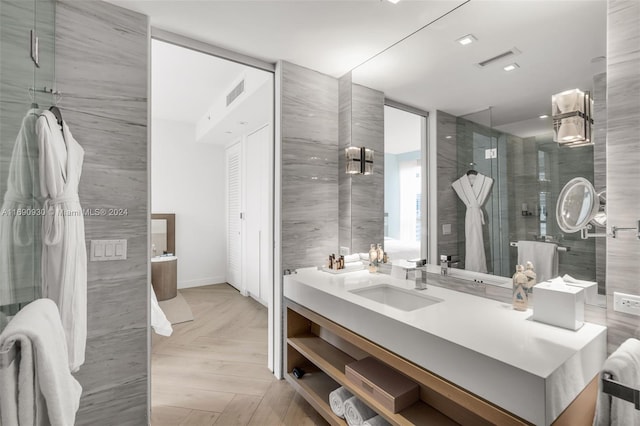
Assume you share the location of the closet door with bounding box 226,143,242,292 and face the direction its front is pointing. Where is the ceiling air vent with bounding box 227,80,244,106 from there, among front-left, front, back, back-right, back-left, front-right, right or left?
front-left

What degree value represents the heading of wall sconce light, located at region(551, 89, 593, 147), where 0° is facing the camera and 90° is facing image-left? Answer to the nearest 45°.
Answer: approximately 45°

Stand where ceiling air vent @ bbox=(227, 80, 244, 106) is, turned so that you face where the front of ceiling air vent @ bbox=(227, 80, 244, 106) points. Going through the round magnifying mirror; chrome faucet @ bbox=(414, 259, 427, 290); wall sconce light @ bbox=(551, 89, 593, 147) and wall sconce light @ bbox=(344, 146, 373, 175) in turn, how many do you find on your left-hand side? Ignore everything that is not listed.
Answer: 4

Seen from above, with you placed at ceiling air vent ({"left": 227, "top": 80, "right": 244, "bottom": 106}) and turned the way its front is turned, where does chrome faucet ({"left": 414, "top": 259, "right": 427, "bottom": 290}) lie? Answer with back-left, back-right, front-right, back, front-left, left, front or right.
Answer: left

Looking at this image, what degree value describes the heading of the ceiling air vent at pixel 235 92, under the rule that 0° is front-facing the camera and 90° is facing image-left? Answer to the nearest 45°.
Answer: approximately 45°

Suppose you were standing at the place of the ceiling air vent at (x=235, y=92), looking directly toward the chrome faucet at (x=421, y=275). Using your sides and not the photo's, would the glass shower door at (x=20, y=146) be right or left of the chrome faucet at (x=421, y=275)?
right

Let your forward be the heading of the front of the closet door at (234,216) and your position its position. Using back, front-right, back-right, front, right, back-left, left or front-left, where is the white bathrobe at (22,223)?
front-left

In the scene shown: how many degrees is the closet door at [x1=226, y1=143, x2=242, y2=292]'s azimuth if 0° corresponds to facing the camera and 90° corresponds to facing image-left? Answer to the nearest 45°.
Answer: approximately 45°
